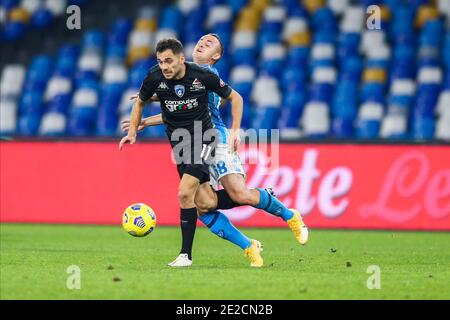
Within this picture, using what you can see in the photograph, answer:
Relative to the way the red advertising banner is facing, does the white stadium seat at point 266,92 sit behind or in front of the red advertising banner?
behind

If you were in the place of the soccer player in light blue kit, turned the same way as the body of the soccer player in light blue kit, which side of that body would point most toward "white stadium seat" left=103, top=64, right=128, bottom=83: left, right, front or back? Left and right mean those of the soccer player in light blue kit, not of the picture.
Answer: right

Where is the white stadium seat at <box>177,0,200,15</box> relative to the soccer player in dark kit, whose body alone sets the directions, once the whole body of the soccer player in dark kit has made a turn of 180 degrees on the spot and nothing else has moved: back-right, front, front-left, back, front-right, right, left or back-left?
front-left

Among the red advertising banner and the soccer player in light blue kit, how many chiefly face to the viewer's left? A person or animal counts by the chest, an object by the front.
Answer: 1

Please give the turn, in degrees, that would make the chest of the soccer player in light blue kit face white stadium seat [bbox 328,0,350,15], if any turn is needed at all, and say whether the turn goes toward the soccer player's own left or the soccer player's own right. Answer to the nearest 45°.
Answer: approximately 90° to the soccer player's own right

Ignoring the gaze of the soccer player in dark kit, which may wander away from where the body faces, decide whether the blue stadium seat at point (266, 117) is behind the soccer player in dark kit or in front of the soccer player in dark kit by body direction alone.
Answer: behind

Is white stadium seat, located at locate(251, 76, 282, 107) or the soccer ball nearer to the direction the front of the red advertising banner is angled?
the soccer ball

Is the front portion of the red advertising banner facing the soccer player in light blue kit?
yes

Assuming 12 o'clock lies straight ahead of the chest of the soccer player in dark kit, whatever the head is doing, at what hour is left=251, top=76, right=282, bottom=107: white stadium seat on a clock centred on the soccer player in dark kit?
The white stadium seat is roughly at 5 o'clock from the soccer player in dark kit.

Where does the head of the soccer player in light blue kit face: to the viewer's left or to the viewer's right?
to the viewer's left

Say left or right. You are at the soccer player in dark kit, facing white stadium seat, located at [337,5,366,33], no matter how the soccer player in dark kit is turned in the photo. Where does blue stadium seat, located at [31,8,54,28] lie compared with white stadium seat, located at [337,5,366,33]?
left

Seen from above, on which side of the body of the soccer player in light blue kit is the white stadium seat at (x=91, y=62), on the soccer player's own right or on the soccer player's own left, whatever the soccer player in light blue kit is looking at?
on the soccer player's own right

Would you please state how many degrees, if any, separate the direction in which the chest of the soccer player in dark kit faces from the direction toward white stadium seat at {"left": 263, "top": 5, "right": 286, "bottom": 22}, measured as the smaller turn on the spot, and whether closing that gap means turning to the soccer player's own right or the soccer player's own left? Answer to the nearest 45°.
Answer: approximately 135° to the soccer player's own right

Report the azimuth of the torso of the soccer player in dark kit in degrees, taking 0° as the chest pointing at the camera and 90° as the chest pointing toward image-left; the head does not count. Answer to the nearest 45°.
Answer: approximately 45°

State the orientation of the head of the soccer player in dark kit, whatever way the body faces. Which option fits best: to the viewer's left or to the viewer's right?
to the viewer's left

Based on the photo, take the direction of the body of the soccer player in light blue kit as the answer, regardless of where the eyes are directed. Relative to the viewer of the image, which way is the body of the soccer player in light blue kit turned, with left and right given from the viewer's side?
facing to the left of the viewer

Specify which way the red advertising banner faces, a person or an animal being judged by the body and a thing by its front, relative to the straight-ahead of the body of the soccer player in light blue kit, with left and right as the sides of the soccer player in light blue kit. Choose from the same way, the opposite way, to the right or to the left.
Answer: to the left
